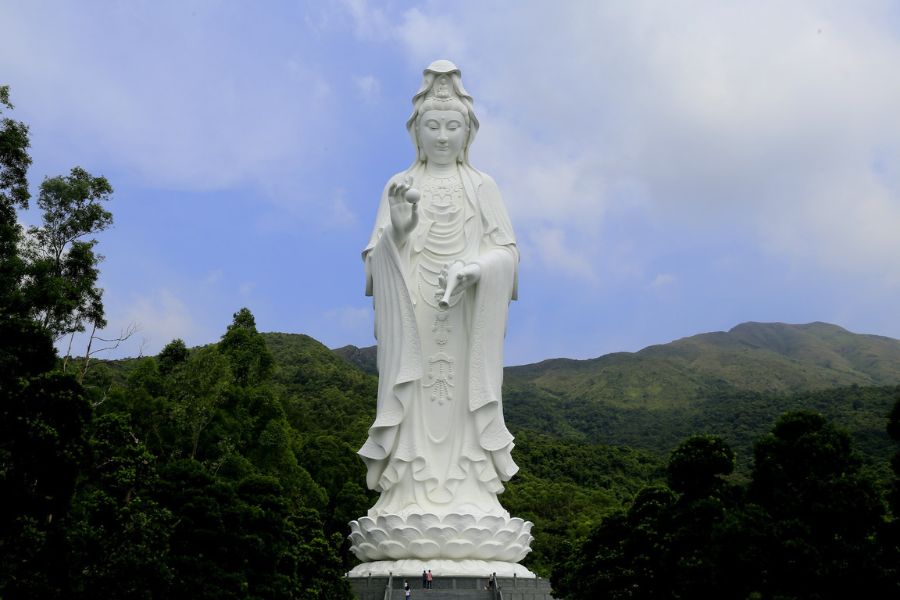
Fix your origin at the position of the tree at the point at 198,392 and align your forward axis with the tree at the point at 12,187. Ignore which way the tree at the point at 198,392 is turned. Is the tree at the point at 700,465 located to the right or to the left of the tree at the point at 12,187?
left

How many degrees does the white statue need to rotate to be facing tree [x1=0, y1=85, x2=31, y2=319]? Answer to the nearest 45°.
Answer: approximately 90° to its right

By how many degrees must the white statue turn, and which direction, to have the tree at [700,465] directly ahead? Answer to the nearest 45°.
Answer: approximately 45° to its left

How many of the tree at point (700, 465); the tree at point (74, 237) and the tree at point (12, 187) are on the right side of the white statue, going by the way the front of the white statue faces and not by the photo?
2

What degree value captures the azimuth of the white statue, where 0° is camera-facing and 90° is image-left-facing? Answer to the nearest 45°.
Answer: approximately 0°

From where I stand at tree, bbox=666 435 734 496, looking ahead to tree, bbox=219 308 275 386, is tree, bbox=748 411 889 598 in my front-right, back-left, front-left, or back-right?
back-left

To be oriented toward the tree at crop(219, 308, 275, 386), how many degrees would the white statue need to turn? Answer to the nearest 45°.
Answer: approximately 135° to its right
